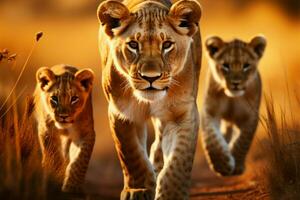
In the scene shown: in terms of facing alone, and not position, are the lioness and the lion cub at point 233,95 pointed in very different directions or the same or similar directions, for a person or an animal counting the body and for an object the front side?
same or similar directions

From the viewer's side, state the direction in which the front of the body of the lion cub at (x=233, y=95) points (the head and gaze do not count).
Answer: toward the camera

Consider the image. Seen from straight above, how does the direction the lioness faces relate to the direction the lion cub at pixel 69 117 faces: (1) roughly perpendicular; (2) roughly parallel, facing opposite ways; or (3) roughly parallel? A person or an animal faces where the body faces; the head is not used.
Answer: roughly parallel

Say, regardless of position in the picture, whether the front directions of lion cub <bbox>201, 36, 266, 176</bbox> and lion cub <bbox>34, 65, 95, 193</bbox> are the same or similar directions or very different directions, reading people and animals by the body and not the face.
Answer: same or similar directions

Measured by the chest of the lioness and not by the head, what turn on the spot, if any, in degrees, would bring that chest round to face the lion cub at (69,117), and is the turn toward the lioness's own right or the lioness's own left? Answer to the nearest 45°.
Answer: approximately 135° to the lioness's own right

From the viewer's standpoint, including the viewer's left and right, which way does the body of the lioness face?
facing the viewer

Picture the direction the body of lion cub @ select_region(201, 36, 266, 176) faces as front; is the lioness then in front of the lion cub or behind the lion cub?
in front

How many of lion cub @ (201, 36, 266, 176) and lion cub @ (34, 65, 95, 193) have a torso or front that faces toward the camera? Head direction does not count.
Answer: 2
